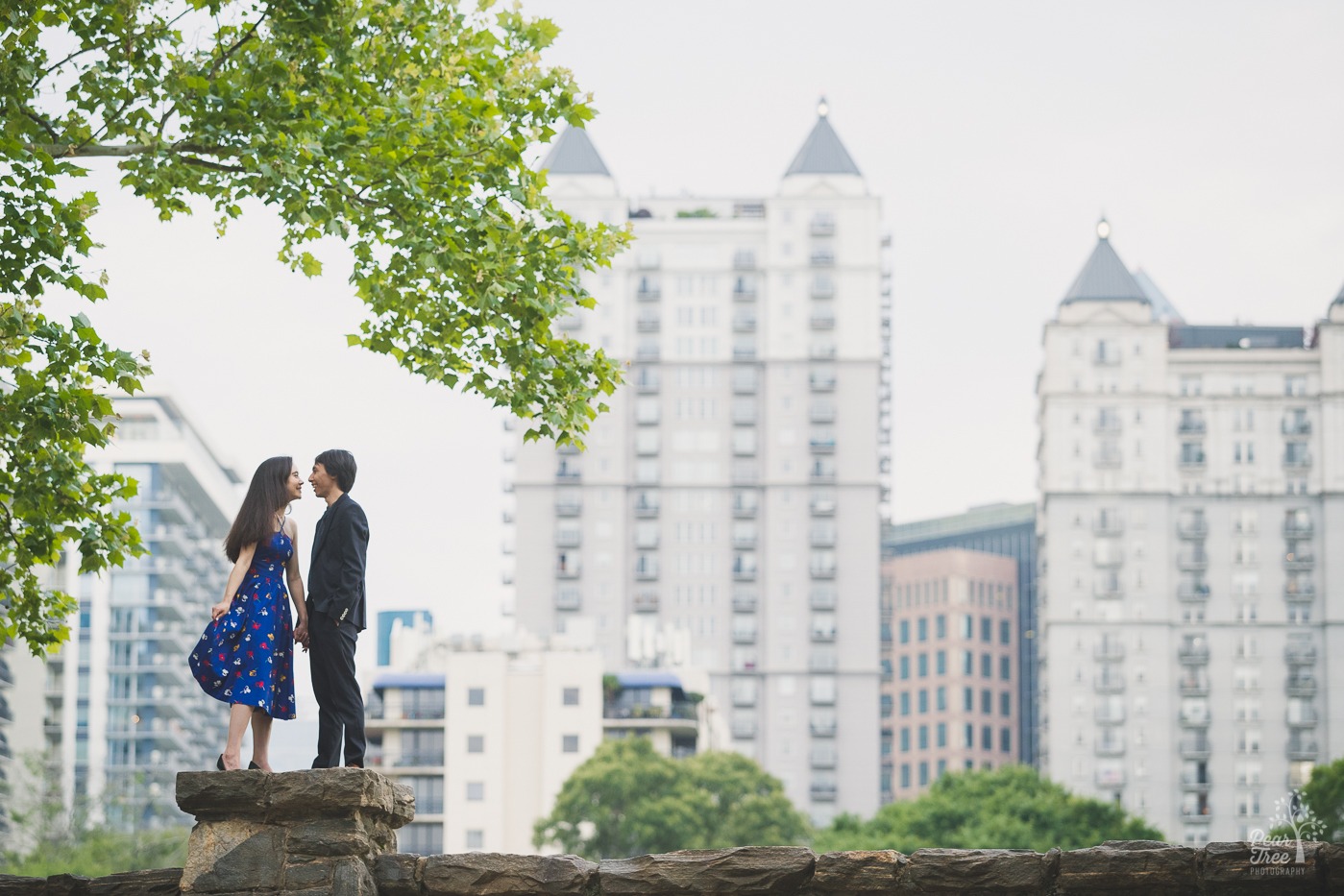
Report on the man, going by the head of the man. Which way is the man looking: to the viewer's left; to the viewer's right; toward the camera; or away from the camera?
to the viewer's left

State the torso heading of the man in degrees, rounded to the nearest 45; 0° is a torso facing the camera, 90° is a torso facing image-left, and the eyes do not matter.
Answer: approximately 90°

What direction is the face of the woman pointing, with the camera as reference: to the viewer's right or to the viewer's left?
to the viewer's right
